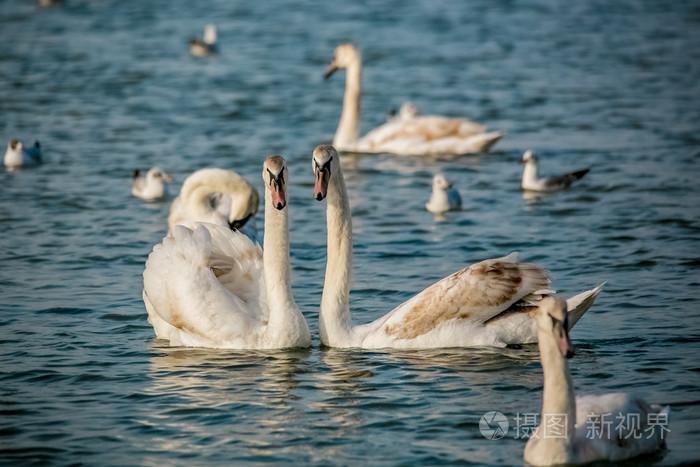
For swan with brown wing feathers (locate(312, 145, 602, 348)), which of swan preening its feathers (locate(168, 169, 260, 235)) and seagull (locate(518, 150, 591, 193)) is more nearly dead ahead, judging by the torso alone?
the swan preening its feathers

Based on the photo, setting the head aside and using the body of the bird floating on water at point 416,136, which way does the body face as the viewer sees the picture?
to the viewer's left

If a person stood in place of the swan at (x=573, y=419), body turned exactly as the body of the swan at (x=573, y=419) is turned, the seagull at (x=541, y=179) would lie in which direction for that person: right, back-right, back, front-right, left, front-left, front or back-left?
back-right

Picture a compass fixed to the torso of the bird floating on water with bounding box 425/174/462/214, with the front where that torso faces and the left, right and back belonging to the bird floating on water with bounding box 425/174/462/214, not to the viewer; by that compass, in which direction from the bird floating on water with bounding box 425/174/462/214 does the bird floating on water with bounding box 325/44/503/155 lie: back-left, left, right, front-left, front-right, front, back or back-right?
back-right

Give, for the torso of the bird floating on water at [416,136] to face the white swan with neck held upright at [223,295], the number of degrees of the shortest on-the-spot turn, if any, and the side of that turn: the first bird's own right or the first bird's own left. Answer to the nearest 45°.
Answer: approximately 90° to the first bird's own left

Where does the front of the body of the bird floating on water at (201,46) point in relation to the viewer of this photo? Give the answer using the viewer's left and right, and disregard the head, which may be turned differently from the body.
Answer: facing to the right of the viewer

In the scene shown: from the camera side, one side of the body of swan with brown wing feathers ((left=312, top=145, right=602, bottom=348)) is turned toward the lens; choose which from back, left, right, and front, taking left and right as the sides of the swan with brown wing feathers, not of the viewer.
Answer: left

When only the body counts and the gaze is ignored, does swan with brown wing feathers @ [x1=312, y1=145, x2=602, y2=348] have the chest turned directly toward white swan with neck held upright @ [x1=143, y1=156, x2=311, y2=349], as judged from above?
yes

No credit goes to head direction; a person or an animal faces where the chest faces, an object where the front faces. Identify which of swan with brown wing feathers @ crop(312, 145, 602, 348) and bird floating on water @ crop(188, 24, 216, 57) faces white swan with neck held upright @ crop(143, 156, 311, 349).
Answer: the swan with brown wing feathers

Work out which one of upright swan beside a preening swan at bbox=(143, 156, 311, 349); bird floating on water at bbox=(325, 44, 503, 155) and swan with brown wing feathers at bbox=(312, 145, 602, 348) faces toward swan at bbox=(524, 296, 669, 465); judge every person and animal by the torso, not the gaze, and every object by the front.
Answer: the upright swan beside a preening swan
